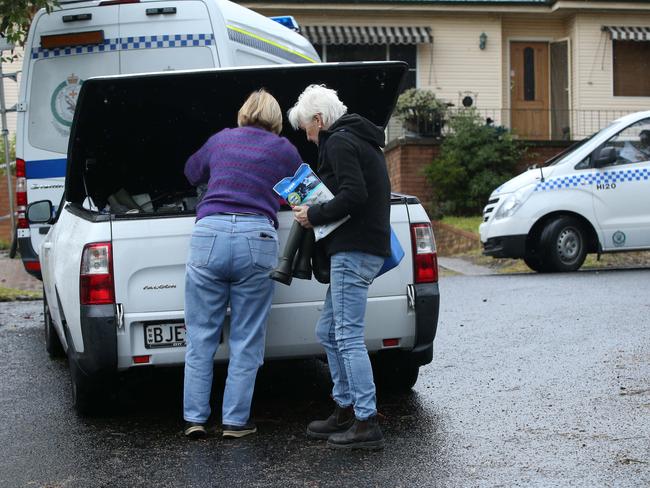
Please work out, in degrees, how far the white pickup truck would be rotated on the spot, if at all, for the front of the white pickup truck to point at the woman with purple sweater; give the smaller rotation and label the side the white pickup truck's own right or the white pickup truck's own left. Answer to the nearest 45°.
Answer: approximately 135° to the white pickup truck's own right

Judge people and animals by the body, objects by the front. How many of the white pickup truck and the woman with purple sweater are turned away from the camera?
2

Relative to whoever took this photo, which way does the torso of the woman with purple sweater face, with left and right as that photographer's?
facing away from the viewer

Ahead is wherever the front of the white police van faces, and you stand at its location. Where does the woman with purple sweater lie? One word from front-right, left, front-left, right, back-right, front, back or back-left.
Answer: back-right

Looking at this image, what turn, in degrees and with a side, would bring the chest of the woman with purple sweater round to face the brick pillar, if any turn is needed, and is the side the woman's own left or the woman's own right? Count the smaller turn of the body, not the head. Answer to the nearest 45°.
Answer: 0° — they already face it

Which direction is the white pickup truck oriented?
away from the camera

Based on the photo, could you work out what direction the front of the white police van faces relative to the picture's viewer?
facing away from the viewer and to the right of the viewer

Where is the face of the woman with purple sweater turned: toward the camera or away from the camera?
away from the camera

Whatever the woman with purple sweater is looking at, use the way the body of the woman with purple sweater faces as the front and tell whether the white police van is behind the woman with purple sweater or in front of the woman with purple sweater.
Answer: in front

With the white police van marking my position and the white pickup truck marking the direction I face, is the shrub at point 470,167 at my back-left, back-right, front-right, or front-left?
back-left
